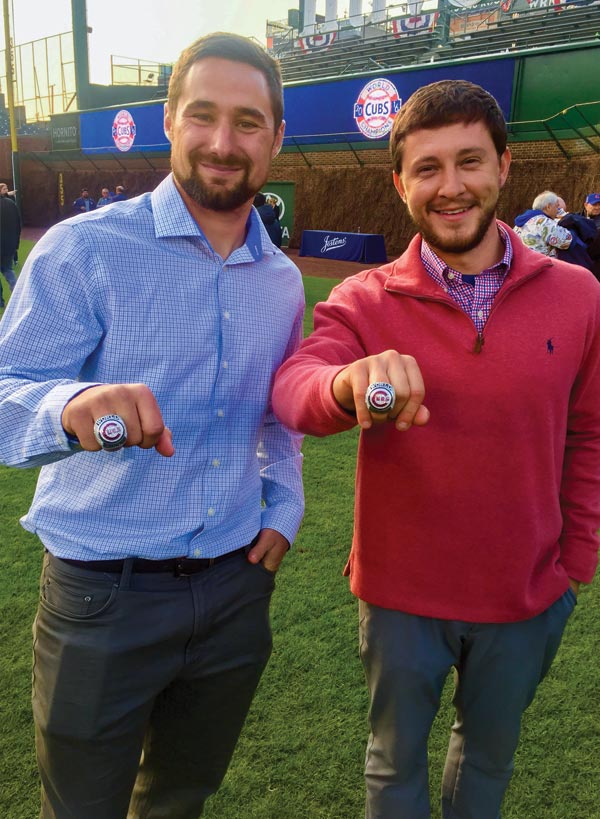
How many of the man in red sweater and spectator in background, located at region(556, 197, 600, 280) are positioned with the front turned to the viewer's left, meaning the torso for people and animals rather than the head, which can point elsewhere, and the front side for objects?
1

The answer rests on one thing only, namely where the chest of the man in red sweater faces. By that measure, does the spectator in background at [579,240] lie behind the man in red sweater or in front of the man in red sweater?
behind

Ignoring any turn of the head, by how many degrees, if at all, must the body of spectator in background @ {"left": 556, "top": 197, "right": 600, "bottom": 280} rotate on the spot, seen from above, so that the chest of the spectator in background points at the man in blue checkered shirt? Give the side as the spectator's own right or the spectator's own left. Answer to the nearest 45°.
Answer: approximately 90° to the spectator's own left

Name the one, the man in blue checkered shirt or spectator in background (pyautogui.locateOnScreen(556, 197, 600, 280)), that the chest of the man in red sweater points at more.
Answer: the man in blue checkered shirt

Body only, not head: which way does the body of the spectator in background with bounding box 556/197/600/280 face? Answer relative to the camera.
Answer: to the viewer's left

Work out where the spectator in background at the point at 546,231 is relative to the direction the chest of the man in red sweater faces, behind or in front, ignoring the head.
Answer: behind

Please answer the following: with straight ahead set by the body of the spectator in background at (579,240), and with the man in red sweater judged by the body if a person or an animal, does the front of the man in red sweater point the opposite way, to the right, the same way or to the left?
to the left

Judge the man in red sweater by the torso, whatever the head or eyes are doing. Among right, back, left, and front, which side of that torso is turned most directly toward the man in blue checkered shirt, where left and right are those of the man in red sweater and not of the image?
right
